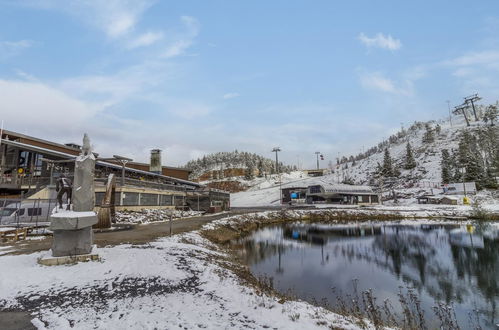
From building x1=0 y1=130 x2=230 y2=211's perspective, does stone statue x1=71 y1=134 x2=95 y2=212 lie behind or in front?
in front

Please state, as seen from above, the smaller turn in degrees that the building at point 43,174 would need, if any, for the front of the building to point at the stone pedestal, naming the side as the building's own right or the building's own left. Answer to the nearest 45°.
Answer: approximately 45° to the building's own right

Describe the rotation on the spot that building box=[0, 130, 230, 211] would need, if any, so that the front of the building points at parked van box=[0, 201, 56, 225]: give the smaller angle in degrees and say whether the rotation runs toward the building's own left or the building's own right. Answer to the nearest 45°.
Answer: approximately 45° to the building's own right

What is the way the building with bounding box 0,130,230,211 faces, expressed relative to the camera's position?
facing the viewer and to the right of the viewer

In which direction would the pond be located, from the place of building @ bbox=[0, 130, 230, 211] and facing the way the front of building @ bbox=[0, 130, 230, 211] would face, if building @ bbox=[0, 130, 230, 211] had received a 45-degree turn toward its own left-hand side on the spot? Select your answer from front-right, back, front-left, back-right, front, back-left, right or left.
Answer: front-right
